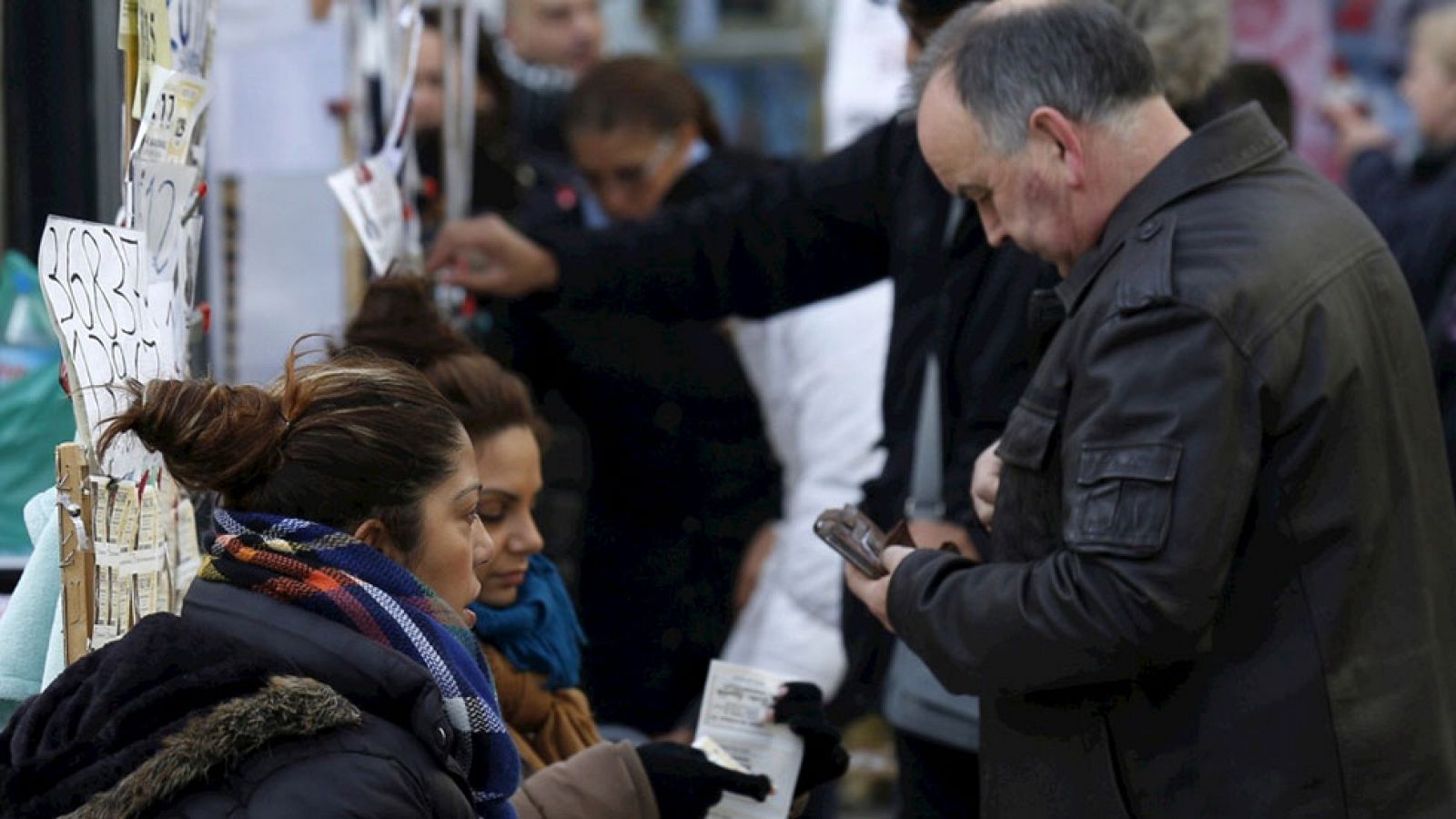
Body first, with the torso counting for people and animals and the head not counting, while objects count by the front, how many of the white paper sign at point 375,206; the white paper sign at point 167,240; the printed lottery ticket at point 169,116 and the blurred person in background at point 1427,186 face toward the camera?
3

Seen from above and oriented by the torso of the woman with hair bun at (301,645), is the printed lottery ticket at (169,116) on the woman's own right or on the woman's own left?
on the woman's own left

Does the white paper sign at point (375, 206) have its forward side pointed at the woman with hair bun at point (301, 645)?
yes

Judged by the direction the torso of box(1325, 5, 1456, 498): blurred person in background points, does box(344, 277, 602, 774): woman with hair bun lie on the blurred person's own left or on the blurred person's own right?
on the blurred person's own left

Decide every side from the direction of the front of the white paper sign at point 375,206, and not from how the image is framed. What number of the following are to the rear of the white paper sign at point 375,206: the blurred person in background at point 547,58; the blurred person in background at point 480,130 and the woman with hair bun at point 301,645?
2

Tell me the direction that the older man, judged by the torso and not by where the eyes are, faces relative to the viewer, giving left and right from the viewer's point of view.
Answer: facing to the left of the viewer

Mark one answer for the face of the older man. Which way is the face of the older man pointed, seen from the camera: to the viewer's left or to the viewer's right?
to the viewer's left

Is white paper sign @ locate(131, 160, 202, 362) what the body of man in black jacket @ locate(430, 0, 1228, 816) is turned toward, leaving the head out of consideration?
yes

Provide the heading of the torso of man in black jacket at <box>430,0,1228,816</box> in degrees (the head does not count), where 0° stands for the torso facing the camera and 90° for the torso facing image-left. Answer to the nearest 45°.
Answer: approximately 45°

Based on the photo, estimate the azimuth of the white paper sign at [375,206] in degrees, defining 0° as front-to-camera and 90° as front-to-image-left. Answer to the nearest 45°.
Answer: approximately 0°

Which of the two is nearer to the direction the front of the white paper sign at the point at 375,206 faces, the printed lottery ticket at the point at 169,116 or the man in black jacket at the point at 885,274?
the printed lottery ticket

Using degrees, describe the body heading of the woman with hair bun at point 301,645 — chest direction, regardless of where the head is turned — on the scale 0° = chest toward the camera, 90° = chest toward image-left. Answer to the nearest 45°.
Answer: approximately 270°

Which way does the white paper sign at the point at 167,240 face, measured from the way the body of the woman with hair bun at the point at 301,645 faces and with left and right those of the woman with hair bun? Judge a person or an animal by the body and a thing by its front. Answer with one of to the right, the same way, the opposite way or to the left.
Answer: to the right
